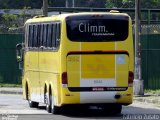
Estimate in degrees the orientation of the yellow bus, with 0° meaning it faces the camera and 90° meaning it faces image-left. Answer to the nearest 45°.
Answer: approximately 180°
